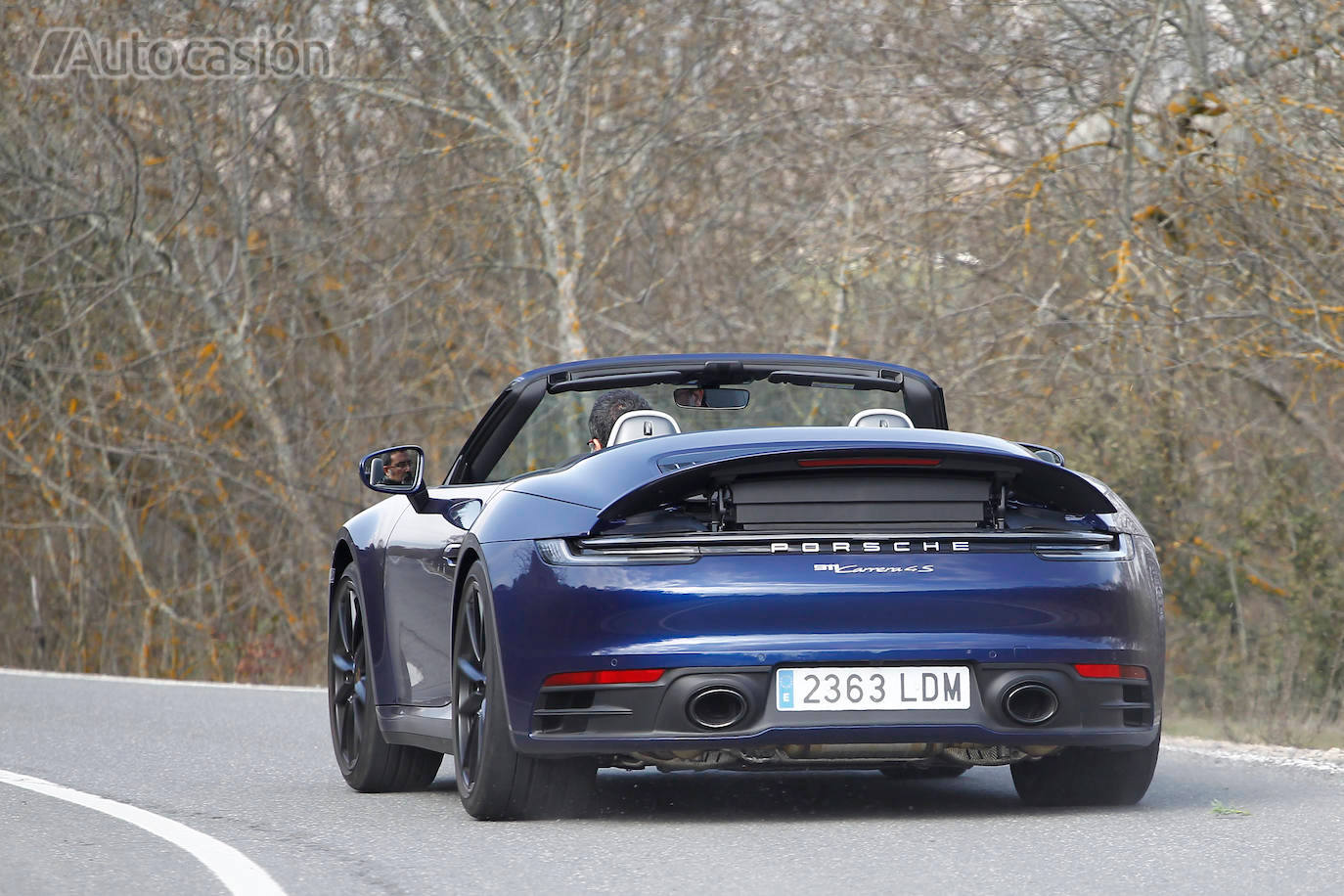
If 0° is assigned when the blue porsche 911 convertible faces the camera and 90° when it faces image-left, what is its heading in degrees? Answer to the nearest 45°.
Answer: approximately 180°

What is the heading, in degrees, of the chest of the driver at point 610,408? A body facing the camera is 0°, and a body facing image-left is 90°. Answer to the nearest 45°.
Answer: approximately 180°
